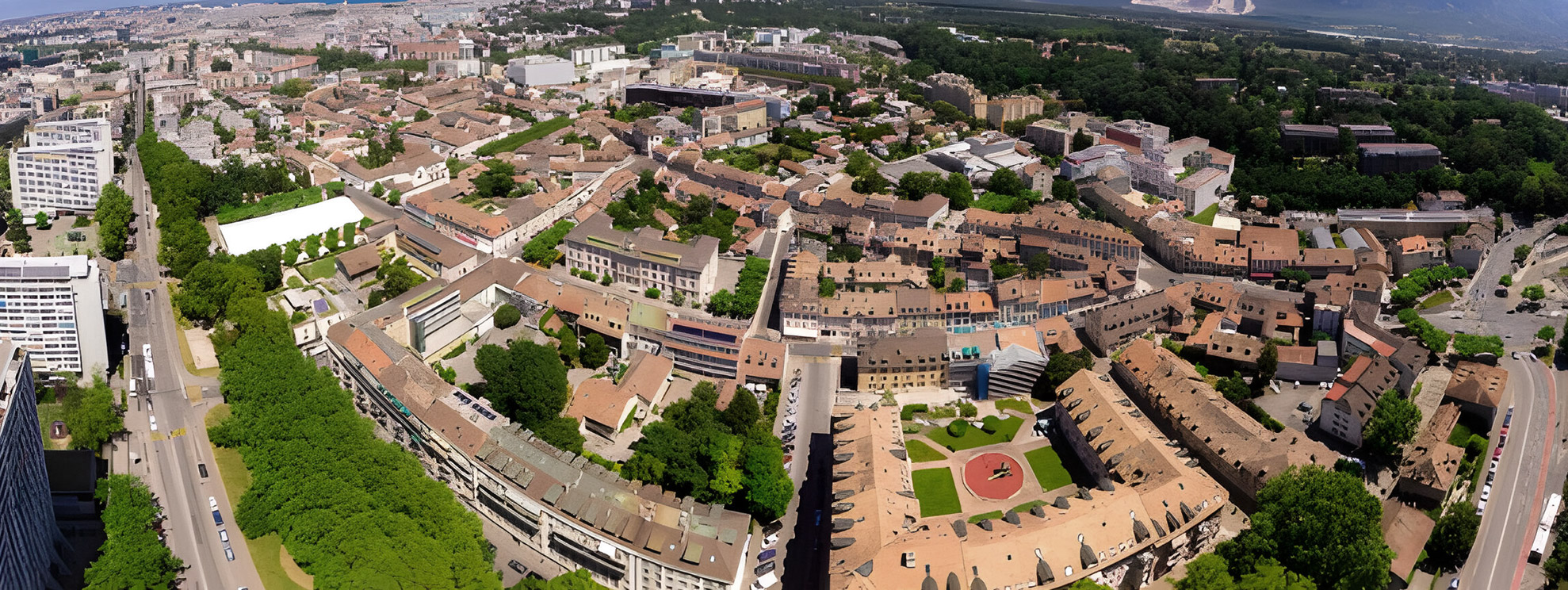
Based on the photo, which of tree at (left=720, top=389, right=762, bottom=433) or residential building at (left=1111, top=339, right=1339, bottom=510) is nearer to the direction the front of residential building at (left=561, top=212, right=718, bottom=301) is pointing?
the tree

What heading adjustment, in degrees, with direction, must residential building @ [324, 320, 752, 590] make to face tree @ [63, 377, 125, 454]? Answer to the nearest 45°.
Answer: approximately 90° to its right

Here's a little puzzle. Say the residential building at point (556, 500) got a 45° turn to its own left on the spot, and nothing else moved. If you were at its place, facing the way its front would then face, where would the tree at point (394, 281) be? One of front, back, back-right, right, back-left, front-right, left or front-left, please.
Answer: back

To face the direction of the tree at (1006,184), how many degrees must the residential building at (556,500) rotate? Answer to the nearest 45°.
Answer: approximately 180°

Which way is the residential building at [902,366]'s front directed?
toward the camera

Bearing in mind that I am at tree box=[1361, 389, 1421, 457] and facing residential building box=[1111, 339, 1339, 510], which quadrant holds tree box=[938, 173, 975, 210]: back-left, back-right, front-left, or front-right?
front-right

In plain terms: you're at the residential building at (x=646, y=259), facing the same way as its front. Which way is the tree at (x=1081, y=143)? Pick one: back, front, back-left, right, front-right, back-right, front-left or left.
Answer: back

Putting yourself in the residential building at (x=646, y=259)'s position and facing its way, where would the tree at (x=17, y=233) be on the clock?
The tree is roughly at 2 o'clock from the residential building.

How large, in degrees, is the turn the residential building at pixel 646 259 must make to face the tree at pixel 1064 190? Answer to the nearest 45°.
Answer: approximately 180°

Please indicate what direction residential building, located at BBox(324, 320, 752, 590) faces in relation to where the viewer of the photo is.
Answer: facing the viewer and to the left of the viewer

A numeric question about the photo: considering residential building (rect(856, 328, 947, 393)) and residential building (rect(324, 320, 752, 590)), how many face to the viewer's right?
0

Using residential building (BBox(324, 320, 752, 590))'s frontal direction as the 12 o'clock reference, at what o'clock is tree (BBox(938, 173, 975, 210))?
The tree is roughly at 6 o'clock from the residential building.

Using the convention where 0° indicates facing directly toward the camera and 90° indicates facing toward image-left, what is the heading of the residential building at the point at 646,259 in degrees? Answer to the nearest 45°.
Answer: approximately 45°

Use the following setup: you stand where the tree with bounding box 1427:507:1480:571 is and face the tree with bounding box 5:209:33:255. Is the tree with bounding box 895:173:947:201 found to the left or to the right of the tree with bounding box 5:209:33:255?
right

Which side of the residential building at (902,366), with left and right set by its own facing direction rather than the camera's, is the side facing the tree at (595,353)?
right

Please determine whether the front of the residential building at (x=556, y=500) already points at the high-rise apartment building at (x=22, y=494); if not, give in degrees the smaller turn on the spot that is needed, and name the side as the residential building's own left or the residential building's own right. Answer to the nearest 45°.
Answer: approximately 45° to the residential building's own right

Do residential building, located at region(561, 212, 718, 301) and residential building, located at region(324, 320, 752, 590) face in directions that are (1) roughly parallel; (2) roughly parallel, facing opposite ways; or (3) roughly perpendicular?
roughly parallel

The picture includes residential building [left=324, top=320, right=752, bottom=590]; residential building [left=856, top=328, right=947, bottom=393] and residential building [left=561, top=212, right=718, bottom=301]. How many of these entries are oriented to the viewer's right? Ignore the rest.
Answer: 0

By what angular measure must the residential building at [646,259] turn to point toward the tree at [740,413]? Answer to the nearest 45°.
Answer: approximately 45° to its left
